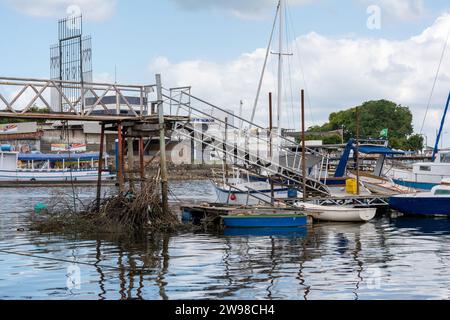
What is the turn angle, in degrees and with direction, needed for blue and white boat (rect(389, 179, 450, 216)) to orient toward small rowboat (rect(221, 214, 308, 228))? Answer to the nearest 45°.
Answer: approximately 45° to its left

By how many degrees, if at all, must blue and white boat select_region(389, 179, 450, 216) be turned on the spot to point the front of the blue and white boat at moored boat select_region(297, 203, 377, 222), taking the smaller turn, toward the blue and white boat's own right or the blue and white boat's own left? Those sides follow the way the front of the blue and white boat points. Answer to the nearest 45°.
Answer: approximately 45° to the blue and white boat's own left

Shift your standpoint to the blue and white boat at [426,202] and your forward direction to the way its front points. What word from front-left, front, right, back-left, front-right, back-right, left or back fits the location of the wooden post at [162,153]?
front-left

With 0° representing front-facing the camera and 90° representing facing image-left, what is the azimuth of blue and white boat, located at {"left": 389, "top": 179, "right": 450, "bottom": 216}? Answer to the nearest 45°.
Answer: approximately 90°

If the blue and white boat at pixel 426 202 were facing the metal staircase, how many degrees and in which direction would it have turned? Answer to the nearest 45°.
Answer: approximately 45° to its left

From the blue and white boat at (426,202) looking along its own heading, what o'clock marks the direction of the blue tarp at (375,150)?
The blue tarp is roughly at 2 o'clock from the blue and white boat.
